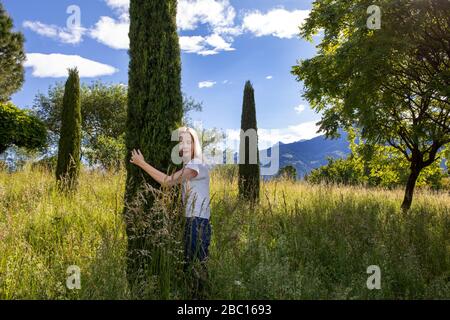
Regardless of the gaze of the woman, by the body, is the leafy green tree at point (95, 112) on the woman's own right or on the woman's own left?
on the woman's own right

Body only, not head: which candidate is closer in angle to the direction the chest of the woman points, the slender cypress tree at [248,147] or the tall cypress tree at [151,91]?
the tall cypress tree

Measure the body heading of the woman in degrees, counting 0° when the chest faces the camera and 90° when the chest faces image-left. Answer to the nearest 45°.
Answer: approximately 90°

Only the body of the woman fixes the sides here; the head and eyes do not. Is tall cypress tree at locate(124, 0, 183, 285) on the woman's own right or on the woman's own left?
on the woman's own right

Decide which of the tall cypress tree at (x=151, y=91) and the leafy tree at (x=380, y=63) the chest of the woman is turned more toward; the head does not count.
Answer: the tall cypress tree

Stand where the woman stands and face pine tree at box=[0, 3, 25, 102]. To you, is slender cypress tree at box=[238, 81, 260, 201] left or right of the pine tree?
right

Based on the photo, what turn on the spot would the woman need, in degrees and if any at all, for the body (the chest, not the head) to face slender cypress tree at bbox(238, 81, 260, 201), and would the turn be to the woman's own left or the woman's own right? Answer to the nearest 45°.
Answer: approximately 90° to the woman's own right

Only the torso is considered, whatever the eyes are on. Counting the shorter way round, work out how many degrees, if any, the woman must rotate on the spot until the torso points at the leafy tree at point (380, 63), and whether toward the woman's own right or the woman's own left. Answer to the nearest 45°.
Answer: approximately 135° to the woman's own right
